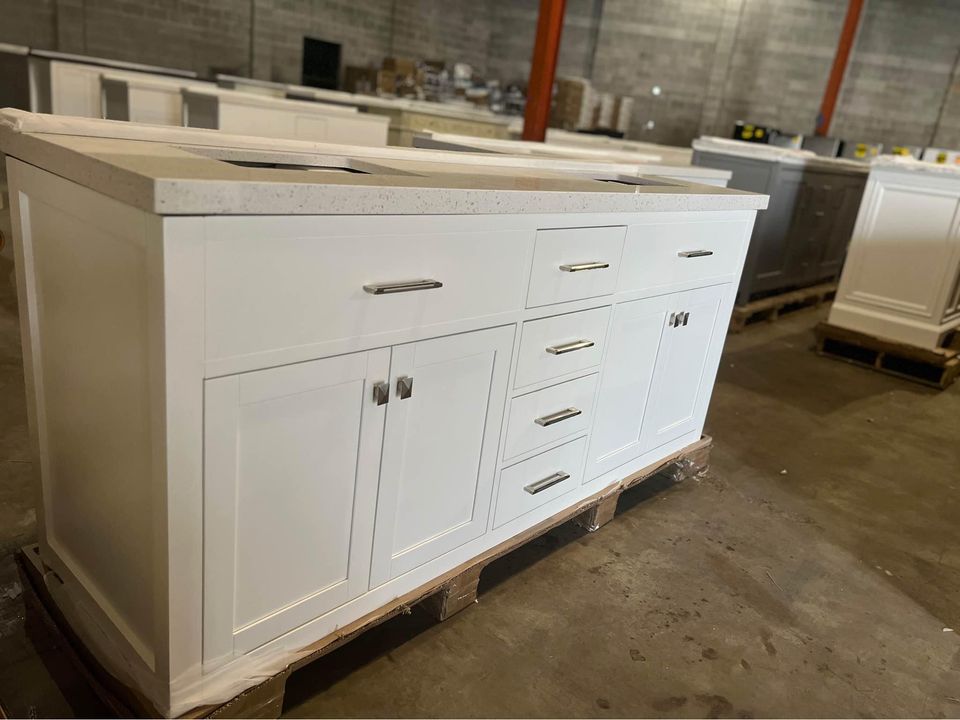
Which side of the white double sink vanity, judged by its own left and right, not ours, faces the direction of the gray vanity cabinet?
left

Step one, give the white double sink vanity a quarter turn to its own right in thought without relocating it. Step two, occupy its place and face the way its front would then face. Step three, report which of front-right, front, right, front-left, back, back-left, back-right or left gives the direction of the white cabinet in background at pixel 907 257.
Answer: back

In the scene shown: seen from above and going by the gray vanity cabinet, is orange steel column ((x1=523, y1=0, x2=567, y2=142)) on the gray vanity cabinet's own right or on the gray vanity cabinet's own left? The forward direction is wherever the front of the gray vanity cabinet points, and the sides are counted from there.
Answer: on the gray vanity cabinet's own right

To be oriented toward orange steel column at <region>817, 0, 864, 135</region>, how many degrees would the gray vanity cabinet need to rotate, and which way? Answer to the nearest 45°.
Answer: approximately 135° to its left

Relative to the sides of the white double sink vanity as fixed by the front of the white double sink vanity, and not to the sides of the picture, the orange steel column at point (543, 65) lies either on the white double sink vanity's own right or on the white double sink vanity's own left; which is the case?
on the white double sink vanity's own left

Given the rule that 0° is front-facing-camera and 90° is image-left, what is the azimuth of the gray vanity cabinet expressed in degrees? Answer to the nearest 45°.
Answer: approximately 315°

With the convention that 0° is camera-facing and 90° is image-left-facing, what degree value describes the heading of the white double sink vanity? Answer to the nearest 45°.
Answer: approximately 315°

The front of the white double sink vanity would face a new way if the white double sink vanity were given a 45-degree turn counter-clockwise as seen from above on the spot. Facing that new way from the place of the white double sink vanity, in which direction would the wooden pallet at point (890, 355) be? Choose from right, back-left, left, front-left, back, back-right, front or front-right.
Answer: front-left
